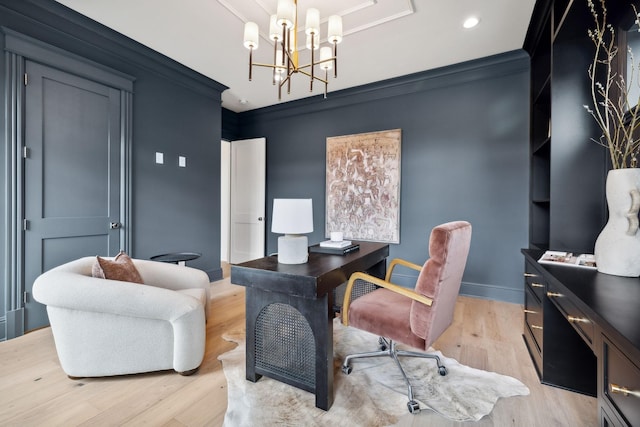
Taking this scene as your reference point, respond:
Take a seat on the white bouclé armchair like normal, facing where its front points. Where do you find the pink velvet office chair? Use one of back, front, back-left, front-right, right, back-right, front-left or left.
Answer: front-right

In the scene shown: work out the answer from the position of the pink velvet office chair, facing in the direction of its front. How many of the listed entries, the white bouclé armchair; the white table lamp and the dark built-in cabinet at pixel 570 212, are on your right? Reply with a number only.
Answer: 1

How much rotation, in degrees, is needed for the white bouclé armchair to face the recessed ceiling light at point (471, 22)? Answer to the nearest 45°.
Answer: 0° — it already faces it

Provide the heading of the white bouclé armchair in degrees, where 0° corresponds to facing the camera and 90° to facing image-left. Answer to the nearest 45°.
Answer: approximately 270°

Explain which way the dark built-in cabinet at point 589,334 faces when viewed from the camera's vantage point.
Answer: facing to the left of the viewer

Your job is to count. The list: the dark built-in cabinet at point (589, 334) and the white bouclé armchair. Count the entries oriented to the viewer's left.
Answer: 1

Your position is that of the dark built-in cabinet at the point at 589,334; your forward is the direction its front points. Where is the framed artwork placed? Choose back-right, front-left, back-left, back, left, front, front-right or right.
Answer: front-right

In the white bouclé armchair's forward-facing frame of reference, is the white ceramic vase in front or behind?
in front

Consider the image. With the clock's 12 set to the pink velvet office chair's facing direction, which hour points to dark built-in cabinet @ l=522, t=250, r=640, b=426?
The dark built-in cabinet is roughly at 5 o'clock from the pink velvet office chair.

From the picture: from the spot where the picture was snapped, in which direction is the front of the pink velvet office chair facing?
facing away from the viewer and to the left of the viewer

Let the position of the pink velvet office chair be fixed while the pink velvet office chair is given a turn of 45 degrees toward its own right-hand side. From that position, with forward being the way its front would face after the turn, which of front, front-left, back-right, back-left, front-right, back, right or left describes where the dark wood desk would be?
left

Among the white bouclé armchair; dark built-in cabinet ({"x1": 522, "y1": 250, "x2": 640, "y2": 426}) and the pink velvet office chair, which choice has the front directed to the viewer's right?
the white bouclé armchair

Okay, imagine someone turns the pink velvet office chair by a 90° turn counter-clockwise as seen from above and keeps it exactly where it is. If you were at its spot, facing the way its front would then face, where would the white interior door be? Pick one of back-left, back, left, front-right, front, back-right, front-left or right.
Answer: right
